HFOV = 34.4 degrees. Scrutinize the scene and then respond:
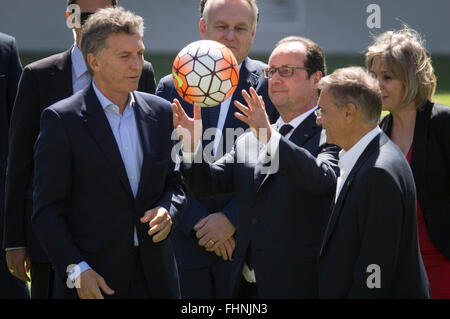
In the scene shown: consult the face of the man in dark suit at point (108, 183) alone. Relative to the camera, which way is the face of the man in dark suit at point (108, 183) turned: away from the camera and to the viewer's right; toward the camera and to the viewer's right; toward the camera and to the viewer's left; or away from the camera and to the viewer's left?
toward the camera and to the viewer's right

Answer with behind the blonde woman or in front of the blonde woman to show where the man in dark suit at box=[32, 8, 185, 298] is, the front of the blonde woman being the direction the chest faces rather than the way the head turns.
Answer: in front

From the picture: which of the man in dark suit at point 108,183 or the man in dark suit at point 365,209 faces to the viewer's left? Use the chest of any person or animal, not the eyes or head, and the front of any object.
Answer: the man in dark suit at point 365,209

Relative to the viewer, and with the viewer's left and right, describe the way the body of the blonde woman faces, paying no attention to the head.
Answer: facing the viewer and to the left of the viewer

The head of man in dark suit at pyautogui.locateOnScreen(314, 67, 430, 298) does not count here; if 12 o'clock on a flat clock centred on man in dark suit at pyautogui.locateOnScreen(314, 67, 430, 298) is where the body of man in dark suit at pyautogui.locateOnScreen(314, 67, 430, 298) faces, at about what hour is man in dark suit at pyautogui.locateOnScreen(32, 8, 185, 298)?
man in dark suit at pyautogui.locateOnScreen(32, 8, 185, 298) is roughly at 12 o'clock from man in dark suit at pyautogui.locateOnScreen(314, 67, 430, 298).

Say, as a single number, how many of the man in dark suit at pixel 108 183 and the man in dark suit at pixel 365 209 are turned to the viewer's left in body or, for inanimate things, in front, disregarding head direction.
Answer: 1

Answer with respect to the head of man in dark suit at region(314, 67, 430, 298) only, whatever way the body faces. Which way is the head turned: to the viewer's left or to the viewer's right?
to the viewer's left

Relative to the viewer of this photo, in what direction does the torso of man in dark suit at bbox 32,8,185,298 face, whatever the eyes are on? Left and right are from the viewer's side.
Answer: facing the viewer and to the right of the viewer

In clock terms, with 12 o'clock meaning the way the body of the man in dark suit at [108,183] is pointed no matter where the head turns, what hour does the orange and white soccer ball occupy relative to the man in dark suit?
The orange and white soccer ball is roughly at 9 o'clock from the man in dark suit.

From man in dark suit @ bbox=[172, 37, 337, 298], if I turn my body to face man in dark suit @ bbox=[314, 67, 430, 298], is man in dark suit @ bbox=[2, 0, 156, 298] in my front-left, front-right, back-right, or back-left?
back-right

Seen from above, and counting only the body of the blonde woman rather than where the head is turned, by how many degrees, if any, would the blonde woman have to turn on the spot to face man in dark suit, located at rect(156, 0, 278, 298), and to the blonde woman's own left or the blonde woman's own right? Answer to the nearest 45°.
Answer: approximately 45° to the blonde woman's own right

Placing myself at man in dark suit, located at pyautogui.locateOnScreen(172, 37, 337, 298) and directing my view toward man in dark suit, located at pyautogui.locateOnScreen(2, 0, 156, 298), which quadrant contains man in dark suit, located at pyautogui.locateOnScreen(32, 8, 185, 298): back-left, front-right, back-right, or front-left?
front-left

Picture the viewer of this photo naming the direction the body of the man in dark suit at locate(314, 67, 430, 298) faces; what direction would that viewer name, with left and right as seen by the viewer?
facing to the left of the viewer

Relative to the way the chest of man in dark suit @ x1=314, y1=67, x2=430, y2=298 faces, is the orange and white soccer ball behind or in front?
in front

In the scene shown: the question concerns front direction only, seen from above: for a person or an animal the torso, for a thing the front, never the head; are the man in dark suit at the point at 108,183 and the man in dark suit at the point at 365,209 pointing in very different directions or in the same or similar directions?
very different directions
